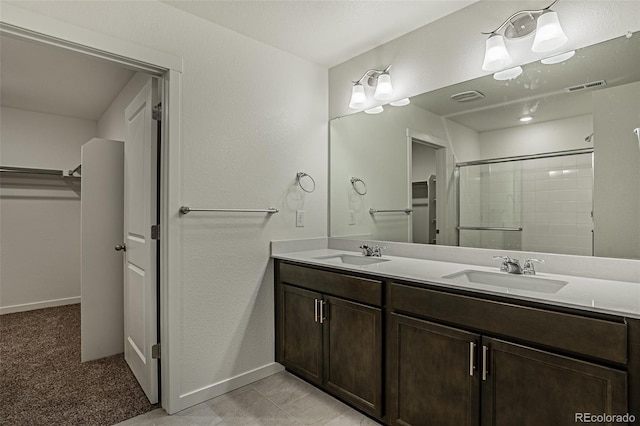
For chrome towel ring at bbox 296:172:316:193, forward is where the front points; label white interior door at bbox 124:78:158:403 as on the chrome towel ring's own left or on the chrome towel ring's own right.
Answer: on the chrome towel ring's own right

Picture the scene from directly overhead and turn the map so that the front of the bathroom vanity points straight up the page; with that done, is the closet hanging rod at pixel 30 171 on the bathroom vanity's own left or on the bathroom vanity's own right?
on the bathroom vanity's own right

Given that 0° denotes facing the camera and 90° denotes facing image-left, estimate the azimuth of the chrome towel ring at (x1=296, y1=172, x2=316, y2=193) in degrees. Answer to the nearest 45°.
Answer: approximately 315°

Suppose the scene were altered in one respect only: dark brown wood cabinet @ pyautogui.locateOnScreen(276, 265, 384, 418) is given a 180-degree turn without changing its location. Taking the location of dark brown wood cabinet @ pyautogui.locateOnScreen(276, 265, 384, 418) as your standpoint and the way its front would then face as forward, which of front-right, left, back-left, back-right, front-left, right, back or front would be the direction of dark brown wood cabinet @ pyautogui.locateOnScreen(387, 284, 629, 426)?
right

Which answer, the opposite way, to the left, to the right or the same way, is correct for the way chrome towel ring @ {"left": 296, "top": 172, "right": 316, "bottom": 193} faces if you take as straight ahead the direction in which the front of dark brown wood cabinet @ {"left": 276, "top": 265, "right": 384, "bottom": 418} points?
to the left

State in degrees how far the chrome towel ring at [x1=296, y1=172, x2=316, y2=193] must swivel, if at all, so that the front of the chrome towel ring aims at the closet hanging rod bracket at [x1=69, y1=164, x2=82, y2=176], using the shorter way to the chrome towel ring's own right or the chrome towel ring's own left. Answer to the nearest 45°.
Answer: approximately 180°

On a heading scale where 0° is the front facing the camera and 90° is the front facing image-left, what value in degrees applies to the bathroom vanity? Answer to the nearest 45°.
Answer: approximately 45°

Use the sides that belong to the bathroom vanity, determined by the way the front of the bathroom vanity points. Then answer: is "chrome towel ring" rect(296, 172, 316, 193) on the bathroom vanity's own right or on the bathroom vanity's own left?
on the bathroom vanity's own right

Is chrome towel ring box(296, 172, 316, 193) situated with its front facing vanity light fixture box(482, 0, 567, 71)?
yes

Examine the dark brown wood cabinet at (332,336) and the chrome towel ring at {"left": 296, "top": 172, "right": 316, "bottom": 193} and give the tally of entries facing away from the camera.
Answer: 0

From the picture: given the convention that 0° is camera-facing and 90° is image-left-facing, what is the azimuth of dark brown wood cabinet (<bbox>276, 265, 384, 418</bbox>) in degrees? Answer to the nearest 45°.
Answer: approximately 45°

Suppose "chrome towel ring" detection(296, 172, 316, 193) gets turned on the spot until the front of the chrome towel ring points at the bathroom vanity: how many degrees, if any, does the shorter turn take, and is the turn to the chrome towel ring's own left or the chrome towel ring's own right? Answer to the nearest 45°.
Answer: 0° — it already faces it
